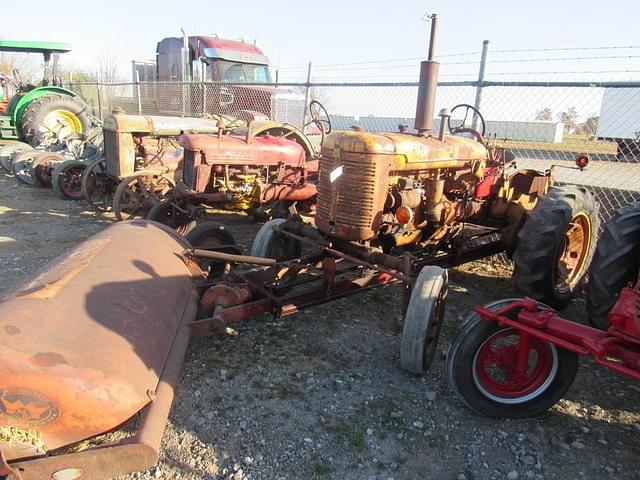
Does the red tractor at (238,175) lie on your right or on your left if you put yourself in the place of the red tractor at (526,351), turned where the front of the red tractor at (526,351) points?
on your right

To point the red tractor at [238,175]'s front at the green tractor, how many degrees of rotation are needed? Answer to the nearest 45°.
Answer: approximately 90° to its right

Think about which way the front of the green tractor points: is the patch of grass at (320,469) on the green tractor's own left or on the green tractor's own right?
on the green tractor's own left

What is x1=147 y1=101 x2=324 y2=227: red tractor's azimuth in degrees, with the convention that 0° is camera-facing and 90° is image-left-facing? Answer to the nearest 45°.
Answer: approximately 45°

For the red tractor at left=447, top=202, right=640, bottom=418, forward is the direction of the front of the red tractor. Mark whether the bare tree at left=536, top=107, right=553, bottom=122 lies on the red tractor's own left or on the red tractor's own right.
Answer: on the red tractor's own right

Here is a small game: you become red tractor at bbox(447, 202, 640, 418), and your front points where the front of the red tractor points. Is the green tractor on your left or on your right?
on your right

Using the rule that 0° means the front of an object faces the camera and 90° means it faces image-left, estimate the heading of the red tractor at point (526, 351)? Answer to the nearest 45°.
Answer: approximately 45°
